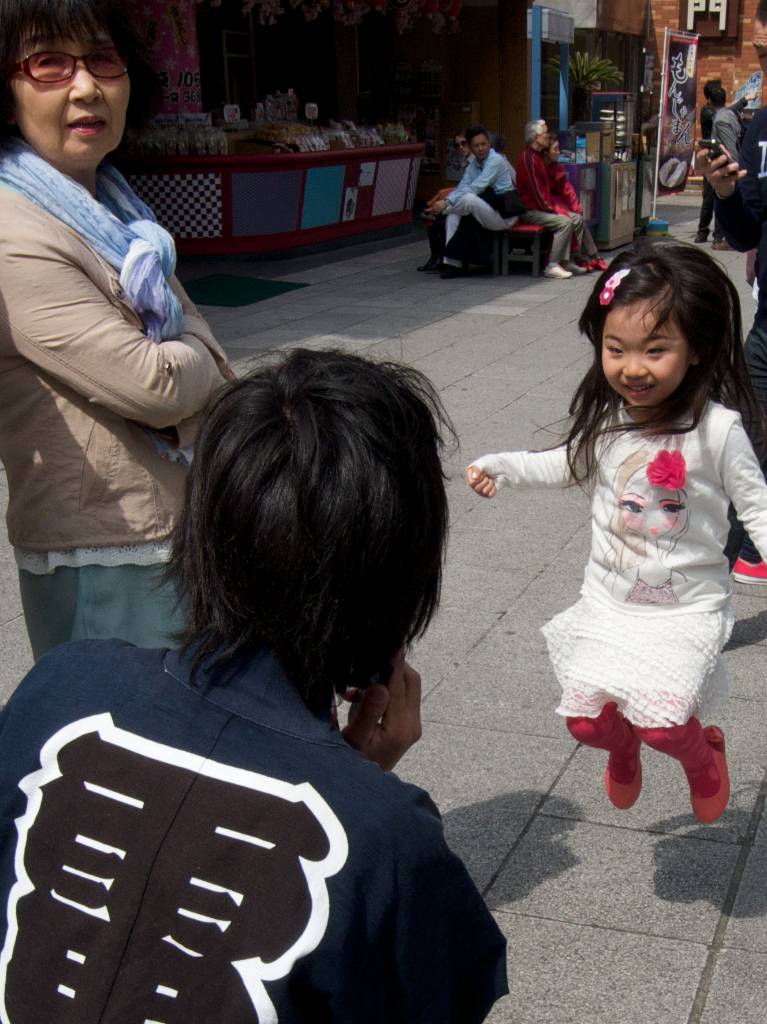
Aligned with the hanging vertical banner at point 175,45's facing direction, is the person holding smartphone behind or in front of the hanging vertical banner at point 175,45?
in front

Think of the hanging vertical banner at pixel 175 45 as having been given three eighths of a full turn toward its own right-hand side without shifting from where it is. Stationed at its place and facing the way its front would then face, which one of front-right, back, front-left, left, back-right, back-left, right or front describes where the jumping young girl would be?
back-left

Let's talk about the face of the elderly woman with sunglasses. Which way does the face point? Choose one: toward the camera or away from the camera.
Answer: toward the camera

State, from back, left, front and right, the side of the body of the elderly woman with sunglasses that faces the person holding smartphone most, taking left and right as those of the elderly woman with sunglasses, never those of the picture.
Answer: left

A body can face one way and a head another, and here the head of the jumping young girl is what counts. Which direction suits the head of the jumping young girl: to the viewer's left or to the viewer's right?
to the viewer's left

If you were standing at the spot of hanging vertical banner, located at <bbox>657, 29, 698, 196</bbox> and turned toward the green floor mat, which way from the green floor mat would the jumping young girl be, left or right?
left

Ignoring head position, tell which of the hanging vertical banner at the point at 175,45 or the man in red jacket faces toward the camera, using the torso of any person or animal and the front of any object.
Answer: the hanging vertical banner

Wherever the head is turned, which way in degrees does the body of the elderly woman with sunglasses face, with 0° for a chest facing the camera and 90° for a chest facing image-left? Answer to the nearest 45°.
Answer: approximately 315°

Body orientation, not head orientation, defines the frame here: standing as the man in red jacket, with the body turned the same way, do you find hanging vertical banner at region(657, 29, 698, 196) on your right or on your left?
on your left

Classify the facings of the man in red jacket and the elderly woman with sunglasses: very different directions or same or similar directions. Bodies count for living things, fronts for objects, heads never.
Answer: same or similar directions

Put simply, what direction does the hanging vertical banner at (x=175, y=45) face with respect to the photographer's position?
facing the viewer

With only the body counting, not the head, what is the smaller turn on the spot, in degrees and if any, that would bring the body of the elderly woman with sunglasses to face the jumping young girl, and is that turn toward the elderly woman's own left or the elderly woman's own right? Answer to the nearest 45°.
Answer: approximately 45° to the elderly woman's own left

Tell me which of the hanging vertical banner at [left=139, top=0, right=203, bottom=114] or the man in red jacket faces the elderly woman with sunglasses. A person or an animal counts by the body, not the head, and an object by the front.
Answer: the hanging vertical banner
